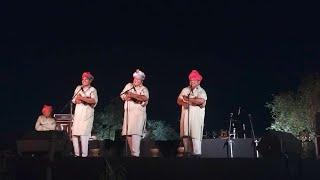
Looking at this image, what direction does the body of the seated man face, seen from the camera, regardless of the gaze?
toward the camera

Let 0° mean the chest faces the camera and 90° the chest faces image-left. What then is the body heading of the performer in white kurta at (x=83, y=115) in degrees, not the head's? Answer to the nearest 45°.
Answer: approximately 45°

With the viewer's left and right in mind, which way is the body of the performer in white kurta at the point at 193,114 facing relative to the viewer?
facing the viewer and to the left of the viewer

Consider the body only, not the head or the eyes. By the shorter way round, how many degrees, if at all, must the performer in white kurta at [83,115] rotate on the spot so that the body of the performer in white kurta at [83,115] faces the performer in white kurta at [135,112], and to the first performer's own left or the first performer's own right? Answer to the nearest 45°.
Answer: approximately 135° to the first performer's own left

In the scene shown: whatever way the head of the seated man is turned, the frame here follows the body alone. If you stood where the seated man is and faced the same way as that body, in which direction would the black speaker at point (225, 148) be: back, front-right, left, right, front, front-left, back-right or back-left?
left

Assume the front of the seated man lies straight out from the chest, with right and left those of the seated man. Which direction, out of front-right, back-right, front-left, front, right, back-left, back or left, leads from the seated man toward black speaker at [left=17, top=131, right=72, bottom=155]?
front

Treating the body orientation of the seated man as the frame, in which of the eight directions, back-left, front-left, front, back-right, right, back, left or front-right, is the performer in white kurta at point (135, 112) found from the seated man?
front-left

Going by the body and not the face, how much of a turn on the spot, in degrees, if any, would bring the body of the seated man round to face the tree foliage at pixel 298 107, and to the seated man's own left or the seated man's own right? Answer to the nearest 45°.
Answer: approximately 135° to the seated man's own left

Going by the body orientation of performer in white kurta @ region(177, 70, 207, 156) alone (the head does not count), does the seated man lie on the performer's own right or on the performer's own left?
on the performer's own right

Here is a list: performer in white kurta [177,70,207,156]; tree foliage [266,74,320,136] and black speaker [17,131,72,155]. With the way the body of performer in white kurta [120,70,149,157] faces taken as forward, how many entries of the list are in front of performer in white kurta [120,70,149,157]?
1

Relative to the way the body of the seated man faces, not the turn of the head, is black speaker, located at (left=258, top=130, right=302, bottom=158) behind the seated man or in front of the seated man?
in front

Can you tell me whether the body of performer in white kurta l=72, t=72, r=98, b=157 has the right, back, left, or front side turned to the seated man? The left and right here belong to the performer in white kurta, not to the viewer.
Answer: right
